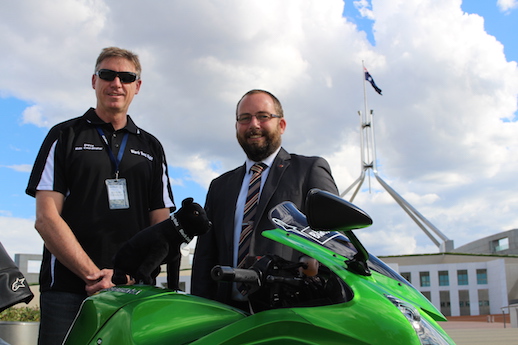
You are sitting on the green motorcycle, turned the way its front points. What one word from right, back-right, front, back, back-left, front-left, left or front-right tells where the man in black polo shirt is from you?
back-left

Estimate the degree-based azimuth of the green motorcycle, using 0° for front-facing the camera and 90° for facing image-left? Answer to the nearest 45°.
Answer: approximately 270°

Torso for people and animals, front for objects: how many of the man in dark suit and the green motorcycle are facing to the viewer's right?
1

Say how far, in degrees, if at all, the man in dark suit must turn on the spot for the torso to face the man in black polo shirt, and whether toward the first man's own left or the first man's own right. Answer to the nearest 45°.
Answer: approximately 45° to the first man's own right

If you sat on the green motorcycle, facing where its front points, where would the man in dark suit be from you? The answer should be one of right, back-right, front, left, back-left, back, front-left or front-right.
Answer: left

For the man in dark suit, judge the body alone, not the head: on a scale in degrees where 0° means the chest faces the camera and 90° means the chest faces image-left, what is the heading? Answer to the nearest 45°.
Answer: approximately 45°

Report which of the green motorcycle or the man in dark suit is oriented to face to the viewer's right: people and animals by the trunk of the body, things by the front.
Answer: the green motorcycle

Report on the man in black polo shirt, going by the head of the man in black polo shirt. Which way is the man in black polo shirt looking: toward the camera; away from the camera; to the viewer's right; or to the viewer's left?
toward the camera

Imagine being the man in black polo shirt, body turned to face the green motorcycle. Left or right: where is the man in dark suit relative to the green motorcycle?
left
